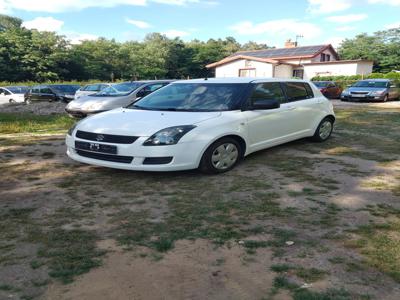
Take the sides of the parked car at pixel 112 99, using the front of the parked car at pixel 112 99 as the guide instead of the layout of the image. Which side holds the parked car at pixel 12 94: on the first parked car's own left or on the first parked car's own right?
on the first parked car's own right

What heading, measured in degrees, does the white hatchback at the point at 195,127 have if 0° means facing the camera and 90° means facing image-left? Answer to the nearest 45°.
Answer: approximately 45°

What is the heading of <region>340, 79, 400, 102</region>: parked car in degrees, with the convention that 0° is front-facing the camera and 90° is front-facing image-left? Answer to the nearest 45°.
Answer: approximately 45°

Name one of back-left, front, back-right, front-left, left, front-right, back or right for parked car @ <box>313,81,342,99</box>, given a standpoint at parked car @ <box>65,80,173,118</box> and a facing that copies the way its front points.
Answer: back

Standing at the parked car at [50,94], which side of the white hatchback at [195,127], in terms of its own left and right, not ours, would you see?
right

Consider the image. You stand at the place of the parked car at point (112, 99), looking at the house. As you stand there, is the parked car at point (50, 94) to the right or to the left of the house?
left

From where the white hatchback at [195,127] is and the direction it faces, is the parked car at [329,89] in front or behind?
behind

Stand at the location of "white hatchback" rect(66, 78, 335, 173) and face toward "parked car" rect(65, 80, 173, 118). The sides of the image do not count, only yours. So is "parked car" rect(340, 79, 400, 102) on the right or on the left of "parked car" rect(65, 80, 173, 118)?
right
